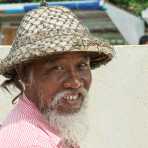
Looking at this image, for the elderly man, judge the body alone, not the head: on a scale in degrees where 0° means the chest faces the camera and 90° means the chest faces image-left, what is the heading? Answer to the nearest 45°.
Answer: approximately 315°

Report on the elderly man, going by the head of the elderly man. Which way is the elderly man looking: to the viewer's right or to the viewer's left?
to the viewer's right
